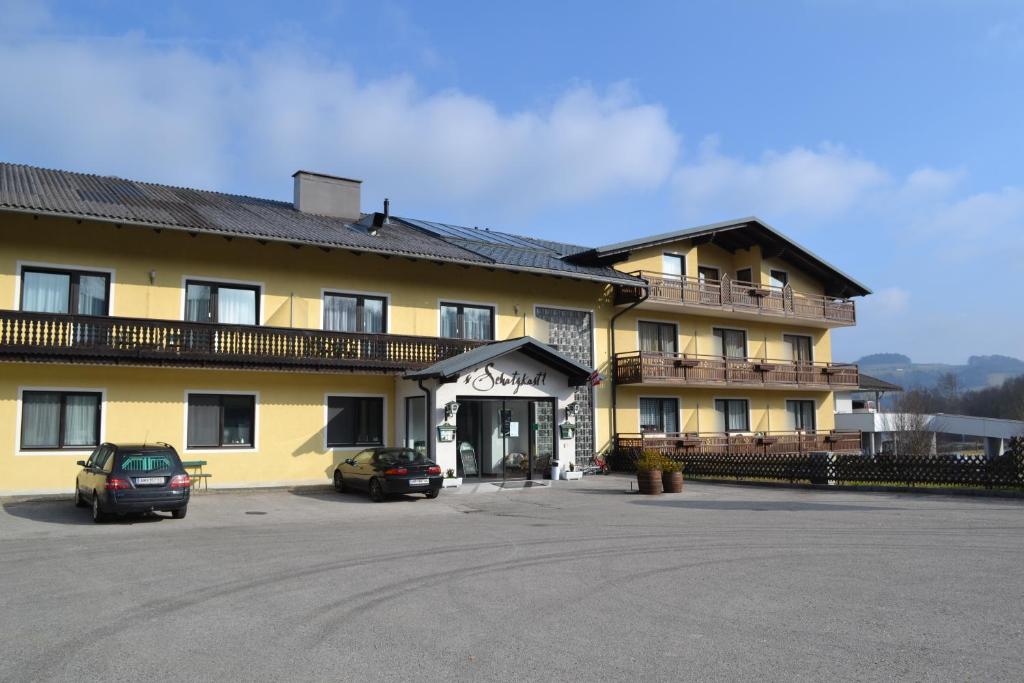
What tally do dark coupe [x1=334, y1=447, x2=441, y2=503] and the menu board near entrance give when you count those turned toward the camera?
1

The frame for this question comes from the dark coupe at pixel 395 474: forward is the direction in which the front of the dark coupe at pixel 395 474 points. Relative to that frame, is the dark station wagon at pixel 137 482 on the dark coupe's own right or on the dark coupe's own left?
on the dark coupe's own left

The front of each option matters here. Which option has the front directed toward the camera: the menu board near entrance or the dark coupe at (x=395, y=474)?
the menu board near entrance

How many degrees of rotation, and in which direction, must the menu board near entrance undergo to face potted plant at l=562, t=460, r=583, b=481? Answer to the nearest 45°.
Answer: approximately 45° to its left

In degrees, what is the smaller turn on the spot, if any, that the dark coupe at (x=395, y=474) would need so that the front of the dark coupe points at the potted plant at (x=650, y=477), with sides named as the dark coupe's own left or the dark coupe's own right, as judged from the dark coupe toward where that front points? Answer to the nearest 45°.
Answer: approximately 135° to the dark coupe's own right

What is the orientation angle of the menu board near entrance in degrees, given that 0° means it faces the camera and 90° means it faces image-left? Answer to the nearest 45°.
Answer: approximately 0°

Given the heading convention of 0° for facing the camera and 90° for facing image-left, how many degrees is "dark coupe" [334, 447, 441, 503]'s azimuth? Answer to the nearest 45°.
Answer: approximately 135°

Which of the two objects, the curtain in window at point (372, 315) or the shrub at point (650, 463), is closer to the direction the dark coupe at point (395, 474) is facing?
the curtain in window

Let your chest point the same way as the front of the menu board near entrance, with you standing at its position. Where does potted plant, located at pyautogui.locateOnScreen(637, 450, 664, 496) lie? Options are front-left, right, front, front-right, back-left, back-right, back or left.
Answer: front-left

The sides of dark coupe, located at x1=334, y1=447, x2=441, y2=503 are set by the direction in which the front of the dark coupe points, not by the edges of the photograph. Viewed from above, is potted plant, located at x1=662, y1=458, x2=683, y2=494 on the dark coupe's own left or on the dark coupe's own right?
on the dark coupe's own right

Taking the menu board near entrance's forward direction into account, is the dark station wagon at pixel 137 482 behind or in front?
in front

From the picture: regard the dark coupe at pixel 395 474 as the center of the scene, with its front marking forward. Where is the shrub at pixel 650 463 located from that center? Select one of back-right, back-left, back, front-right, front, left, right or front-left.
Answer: back-right

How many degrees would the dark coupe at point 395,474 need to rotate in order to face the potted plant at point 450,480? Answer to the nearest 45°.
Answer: approximately 90° to its right
